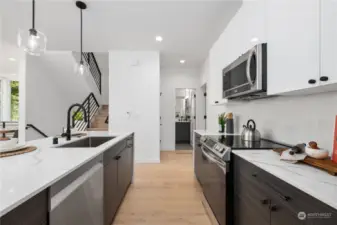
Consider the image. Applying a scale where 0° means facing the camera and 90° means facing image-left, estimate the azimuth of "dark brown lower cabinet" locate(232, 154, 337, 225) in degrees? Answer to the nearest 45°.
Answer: approximately 45°

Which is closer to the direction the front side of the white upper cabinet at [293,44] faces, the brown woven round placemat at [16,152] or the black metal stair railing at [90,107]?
the brown woven round placemat

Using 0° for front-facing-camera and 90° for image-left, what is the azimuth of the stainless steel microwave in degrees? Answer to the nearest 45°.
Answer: approximately 45°

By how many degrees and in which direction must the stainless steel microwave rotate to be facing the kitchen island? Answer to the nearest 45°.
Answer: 0° — it already faces it

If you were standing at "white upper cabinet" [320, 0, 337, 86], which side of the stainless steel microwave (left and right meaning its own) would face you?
left
